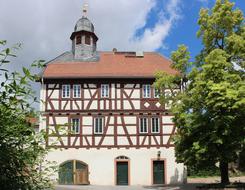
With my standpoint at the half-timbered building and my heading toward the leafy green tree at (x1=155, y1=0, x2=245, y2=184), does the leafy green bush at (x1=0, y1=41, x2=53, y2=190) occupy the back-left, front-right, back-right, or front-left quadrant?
front-right

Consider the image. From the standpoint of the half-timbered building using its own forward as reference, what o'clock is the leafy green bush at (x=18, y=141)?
The leafy green bush is roughly at 12 o'clock from the half-timbered building.

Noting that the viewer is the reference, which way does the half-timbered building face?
facing the viewer
